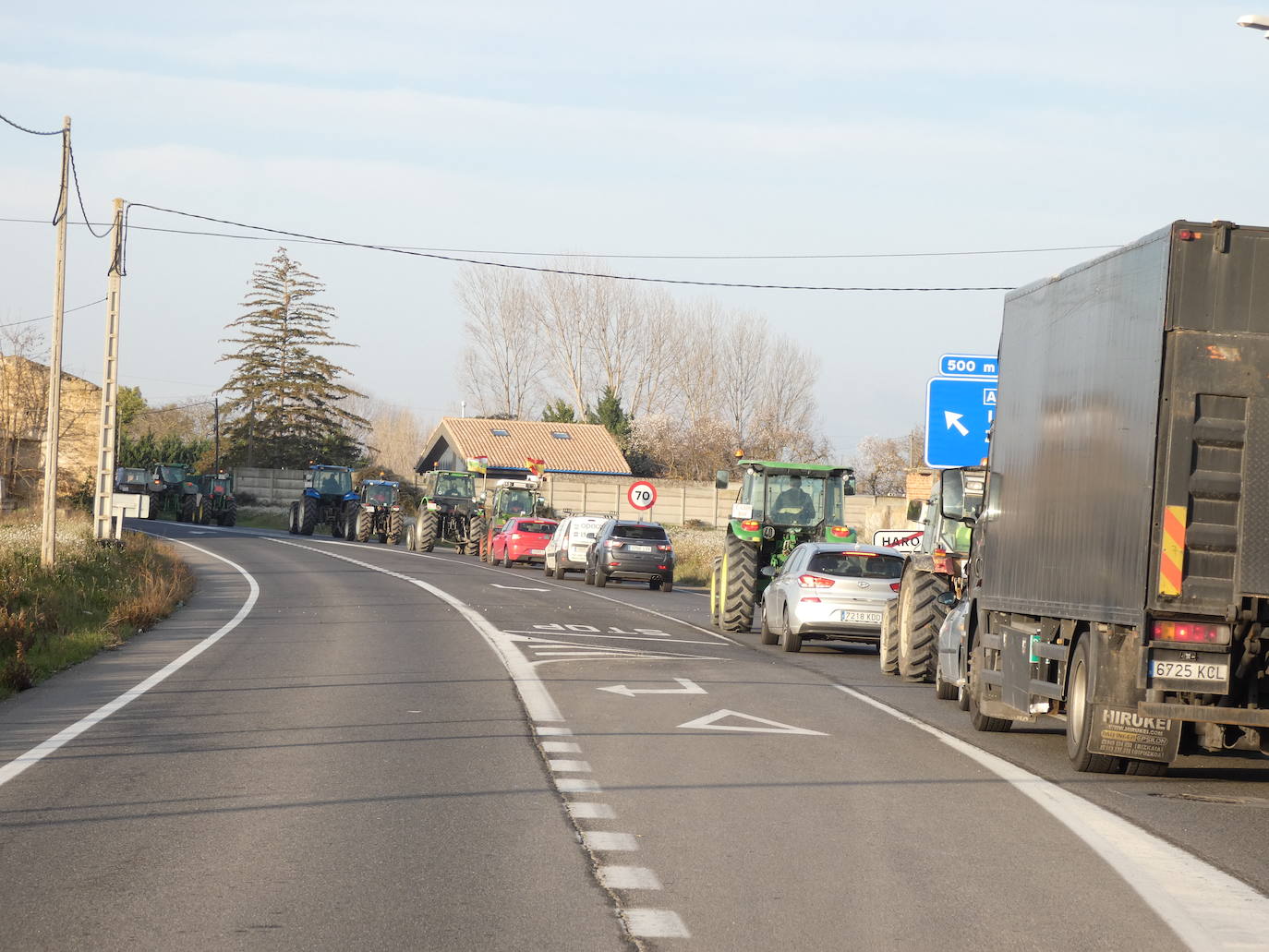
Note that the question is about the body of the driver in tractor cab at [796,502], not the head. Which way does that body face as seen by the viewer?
away from the camera

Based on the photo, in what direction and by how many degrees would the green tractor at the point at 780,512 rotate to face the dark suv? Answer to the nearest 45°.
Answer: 0° — it already faces it

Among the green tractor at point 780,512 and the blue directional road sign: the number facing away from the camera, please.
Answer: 1

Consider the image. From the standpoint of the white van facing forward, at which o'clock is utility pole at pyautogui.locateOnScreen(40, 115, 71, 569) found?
The utility pole is roughly at 9 o'clock from the white van.

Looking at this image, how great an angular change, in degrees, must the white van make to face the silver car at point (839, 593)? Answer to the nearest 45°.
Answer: approximately 135° to its left

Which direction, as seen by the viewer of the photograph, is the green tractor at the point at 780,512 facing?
facing away from the viewer

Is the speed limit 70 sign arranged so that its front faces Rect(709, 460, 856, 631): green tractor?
yes

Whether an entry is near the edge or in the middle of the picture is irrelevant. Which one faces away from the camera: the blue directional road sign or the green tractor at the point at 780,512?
the green tractor

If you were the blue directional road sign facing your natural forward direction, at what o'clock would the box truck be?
The box truck is roughly at 12 o'clock from the blue directional road sign.

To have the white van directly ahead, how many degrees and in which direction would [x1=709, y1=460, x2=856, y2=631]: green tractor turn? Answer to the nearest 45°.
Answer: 0° — it already faces it

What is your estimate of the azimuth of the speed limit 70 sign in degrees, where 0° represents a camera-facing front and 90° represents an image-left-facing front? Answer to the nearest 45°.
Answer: approximately 0°
